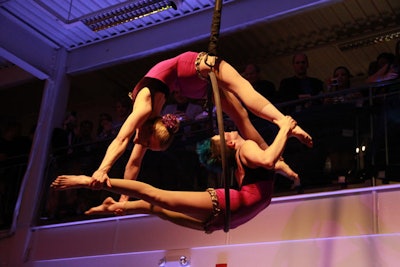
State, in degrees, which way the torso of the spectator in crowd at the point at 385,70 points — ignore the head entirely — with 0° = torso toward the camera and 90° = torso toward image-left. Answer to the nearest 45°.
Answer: approximately 0°

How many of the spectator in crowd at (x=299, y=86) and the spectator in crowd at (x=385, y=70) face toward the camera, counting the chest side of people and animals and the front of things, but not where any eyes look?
2

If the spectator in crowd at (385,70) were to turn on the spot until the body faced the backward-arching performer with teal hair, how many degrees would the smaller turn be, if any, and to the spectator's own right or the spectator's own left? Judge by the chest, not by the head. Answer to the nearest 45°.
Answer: approximately 45° to the spectator's own right

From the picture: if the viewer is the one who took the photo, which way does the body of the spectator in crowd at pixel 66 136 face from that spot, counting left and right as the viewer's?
facing the viewer and to the right of the viewer

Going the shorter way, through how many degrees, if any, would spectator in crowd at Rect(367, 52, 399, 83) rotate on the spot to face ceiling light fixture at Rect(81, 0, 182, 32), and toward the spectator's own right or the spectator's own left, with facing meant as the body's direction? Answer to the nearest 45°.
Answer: approximately 90° to the spectator's own right
